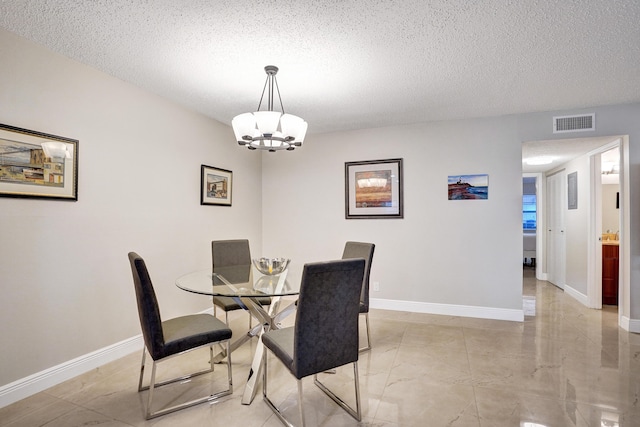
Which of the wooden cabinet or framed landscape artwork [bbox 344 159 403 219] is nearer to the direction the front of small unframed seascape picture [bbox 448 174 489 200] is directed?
the framed landscape artwork

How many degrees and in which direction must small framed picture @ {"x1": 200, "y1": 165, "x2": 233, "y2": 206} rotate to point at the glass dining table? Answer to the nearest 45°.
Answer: approximately 45° to its right

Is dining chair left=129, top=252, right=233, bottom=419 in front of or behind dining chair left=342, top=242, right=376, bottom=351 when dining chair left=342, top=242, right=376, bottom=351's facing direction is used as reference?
in front

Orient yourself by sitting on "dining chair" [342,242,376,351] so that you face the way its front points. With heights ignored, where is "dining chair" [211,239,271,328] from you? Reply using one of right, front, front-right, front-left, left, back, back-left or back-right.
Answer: front-right

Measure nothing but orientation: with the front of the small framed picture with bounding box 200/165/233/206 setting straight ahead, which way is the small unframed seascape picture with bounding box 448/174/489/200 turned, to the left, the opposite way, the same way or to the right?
to the right

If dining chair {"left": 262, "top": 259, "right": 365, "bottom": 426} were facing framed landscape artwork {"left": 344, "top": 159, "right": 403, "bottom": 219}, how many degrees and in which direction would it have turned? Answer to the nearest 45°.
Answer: approximately 45° to its right

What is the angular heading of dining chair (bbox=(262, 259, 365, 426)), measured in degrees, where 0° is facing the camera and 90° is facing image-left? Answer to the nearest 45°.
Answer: approximately 135°

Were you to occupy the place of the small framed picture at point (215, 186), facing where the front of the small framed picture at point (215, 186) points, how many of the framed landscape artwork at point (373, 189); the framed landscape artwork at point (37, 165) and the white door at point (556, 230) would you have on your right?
1

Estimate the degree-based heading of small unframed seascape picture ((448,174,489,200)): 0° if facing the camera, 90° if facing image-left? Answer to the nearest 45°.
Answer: approximately 0°

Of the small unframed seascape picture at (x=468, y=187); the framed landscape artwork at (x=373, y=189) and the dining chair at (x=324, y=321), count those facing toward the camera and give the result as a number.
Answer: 2
